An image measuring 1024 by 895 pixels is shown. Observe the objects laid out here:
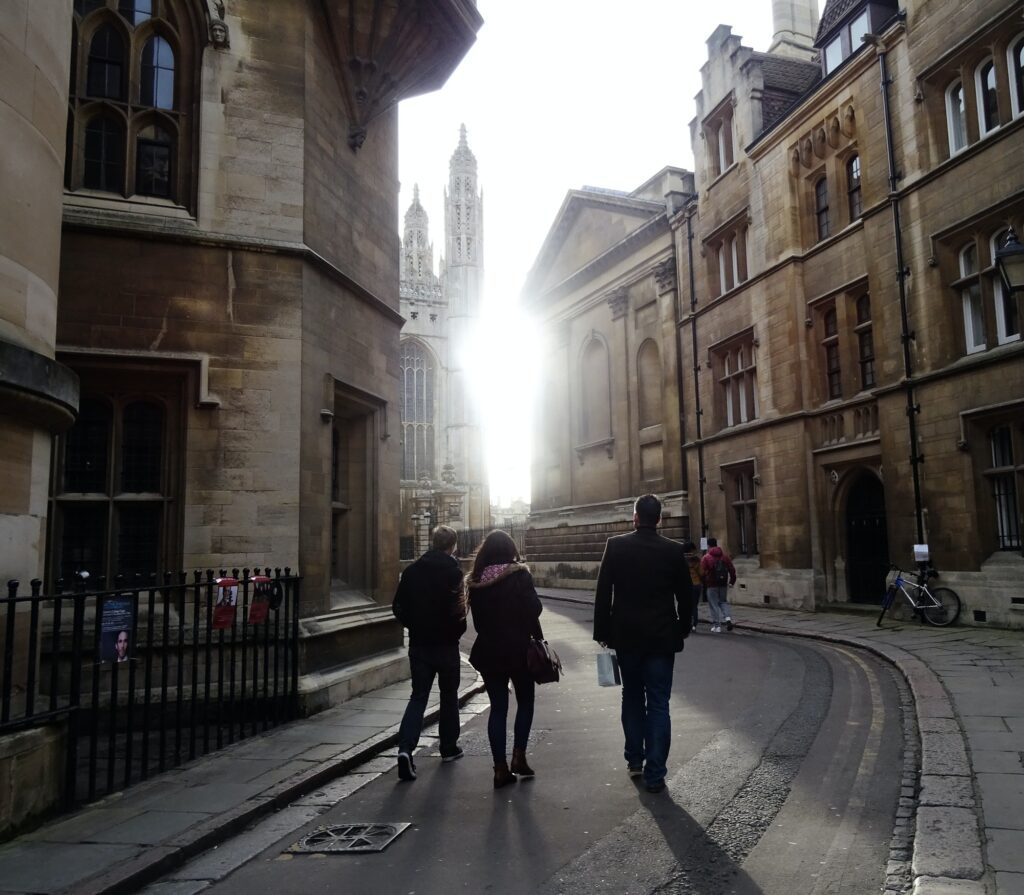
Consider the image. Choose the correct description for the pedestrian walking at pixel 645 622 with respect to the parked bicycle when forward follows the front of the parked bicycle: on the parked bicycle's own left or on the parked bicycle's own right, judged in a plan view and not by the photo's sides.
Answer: on the parked bicycle's own left

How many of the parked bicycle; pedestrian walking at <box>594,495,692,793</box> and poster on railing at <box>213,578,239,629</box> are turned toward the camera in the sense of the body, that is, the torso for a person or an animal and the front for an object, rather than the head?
1

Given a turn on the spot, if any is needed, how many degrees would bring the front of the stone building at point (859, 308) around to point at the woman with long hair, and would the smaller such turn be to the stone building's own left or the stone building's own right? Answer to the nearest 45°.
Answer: approximately 45° to the stone building's own left

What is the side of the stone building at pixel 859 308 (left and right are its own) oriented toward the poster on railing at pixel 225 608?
front

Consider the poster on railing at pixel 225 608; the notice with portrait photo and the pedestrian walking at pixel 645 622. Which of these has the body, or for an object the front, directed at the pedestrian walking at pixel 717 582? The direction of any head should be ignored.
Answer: the pedestrian walking at pixel 645 622

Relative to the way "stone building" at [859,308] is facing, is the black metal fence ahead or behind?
ahead

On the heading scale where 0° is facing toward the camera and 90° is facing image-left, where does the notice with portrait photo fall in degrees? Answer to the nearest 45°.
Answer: approximately 0°

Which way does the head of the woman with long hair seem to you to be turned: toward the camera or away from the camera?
away from the camera

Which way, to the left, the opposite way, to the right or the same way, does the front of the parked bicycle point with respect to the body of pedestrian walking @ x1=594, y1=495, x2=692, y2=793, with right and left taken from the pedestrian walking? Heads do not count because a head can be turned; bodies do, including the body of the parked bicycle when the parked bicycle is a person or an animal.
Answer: to the left

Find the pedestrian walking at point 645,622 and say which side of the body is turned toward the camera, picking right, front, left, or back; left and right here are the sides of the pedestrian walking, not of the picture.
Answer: back
